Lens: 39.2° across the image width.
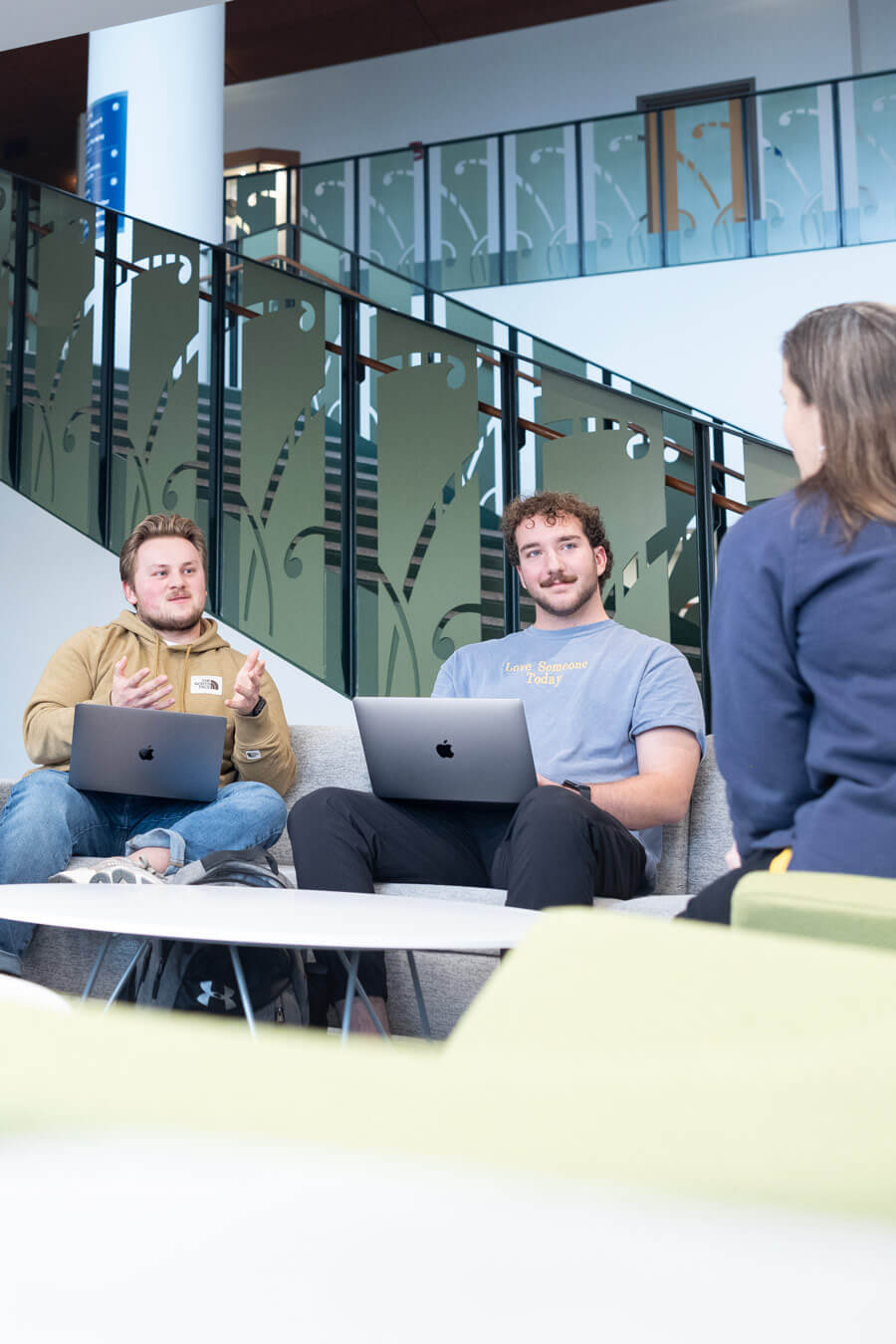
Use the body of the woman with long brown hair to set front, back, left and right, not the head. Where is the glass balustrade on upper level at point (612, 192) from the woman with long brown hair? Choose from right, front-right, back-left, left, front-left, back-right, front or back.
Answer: front-right

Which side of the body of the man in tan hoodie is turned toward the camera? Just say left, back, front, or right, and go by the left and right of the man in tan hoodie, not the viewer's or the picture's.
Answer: front

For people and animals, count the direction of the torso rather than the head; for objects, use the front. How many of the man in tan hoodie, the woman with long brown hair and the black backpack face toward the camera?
2

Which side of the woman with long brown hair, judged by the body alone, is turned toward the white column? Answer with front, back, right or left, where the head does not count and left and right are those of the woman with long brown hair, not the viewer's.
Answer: front

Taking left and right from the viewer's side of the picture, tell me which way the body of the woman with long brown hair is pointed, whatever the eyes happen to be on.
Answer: facing away from the viewer and to the left of the viewer

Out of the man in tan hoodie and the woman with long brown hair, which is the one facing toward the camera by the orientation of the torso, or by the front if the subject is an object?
the man in tan hoodie

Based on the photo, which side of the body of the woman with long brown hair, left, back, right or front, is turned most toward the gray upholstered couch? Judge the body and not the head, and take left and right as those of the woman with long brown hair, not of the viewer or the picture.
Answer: front

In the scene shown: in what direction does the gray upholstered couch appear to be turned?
toward the camera

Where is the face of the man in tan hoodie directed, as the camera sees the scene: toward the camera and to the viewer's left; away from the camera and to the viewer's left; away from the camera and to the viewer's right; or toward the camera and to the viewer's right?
toward the camera and to the viewer's right

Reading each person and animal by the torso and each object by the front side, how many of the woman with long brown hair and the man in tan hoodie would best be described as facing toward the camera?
1

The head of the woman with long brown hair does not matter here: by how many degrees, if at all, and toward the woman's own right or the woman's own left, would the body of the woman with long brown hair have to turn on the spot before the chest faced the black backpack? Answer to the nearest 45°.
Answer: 0° — they already face it

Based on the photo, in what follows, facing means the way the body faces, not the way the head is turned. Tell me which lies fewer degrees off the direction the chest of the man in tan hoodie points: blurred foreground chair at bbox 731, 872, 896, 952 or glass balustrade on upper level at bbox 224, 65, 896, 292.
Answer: the blurred foreground chair

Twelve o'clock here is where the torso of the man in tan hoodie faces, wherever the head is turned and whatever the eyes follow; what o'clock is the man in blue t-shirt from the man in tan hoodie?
The man in blue t-shirt is roughly at 10 o'clock from the man in tan hoodie.

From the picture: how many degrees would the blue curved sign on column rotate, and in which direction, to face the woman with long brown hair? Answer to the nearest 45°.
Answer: approximately 45° to its left

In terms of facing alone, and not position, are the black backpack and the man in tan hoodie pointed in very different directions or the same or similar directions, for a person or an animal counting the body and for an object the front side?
same or similar directions

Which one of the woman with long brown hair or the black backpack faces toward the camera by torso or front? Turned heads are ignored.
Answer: the black backpack

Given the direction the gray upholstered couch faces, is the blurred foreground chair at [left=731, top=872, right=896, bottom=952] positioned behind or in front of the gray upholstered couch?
in front

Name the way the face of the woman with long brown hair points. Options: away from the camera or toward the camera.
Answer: away from the camera

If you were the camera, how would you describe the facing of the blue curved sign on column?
facing the viewer and to the left of the viewer
